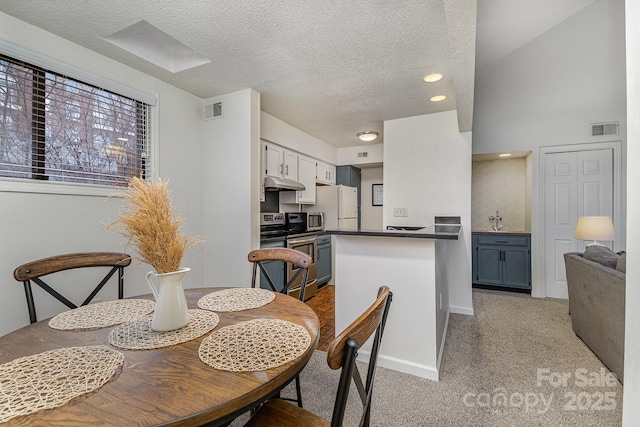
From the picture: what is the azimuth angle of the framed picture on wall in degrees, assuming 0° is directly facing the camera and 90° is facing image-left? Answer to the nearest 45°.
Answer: approximately 0°

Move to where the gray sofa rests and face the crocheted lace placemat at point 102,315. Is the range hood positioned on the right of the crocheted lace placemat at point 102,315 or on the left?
right

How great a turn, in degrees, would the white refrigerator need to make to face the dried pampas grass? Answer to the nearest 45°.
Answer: approximately 45° to its right

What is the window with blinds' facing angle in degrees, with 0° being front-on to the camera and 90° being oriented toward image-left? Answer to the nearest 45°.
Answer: approximately 315°

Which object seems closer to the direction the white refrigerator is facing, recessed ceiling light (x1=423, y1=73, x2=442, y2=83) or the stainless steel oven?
the recessed ceiling light

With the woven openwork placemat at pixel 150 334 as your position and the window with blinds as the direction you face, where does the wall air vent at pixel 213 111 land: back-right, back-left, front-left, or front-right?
front-right

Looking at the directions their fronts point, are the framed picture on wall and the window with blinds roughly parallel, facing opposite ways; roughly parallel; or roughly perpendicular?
roughly perpendicular

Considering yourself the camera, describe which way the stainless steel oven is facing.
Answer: facing the viewer and to the right of the viewer

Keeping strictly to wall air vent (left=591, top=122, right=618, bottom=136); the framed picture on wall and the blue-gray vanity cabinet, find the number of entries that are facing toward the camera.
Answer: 3

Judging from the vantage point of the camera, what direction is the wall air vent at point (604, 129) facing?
facing the viewer

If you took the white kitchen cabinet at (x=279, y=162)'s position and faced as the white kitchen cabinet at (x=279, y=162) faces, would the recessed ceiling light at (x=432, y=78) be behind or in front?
in front

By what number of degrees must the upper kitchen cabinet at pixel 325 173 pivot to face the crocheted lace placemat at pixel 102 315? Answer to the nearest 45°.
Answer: approximately 45° to its right

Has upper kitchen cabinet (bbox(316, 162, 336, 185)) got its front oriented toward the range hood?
no

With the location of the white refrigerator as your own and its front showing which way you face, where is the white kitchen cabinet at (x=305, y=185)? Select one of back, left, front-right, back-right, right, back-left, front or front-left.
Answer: right

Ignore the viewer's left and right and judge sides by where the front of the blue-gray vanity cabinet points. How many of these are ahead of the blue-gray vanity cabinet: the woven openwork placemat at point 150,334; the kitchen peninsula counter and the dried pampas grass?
3

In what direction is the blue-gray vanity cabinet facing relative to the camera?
toward the camera

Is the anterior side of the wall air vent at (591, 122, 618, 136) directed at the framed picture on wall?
no

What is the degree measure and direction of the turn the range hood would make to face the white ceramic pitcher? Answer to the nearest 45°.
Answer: approximately 45° to its right

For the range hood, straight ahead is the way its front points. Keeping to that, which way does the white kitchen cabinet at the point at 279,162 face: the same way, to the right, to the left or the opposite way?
the same way
